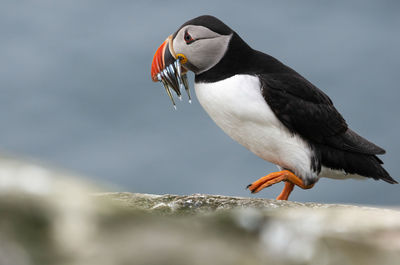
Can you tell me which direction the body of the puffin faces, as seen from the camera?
to the viewer's left
